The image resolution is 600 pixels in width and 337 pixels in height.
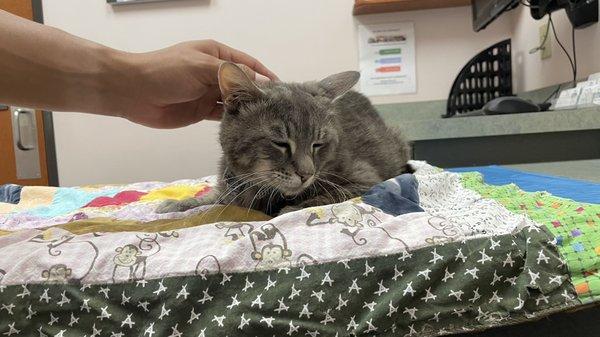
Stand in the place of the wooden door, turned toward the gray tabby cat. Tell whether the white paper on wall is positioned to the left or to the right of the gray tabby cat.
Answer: left

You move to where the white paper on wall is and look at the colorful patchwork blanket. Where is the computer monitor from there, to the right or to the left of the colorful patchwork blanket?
left

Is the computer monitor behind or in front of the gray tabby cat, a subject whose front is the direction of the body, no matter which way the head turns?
behind

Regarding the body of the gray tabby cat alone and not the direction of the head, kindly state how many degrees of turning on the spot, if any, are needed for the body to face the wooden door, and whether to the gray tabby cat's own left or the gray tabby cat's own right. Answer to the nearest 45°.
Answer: approximately 90° to the gray tabby cat's own right

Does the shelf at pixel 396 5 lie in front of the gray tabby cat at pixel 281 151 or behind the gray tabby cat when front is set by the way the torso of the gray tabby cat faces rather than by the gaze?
behind

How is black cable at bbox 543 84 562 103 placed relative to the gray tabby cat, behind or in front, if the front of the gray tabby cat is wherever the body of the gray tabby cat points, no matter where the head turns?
behind

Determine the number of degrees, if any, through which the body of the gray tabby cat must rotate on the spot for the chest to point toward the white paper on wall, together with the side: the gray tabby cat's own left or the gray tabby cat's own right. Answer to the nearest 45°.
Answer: approximately 135° to the gray tabby cat's own right

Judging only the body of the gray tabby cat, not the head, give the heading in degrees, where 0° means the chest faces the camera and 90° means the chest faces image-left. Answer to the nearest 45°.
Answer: approximately 45°
